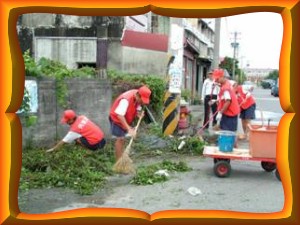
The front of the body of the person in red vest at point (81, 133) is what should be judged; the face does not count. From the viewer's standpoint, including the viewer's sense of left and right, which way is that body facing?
facing to the left of the viewer

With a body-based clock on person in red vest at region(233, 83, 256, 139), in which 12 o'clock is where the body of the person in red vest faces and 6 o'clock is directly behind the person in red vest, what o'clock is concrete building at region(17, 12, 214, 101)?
The concrete building is roughly at 1 o'clock from the person in red vest.

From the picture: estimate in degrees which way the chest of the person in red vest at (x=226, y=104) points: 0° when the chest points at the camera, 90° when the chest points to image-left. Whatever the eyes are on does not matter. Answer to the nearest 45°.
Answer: approximately 90°

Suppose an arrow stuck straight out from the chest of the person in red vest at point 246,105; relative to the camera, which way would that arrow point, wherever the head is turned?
to the viewer's left

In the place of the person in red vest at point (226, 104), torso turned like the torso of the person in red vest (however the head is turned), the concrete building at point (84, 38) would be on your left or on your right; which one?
on your right

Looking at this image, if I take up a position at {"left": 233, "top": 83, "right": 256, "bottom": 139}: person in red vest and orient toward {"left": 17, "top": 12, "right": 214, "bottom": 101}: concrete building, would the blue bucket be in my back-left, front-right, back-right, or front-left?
back-left

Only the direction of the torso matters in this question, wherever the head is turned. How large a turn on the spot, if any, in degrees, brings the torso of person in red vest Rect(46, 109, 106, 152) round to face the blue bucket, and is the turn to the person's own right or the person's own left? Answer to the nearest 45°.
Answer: approximately 180°

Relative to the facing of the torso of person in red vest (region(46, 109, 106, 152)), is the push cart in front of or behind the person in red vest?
behind

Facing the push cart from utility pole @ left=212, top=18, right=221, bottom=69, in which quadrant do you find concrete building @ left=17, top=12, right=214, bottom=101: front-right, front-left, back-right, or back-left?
back-right
